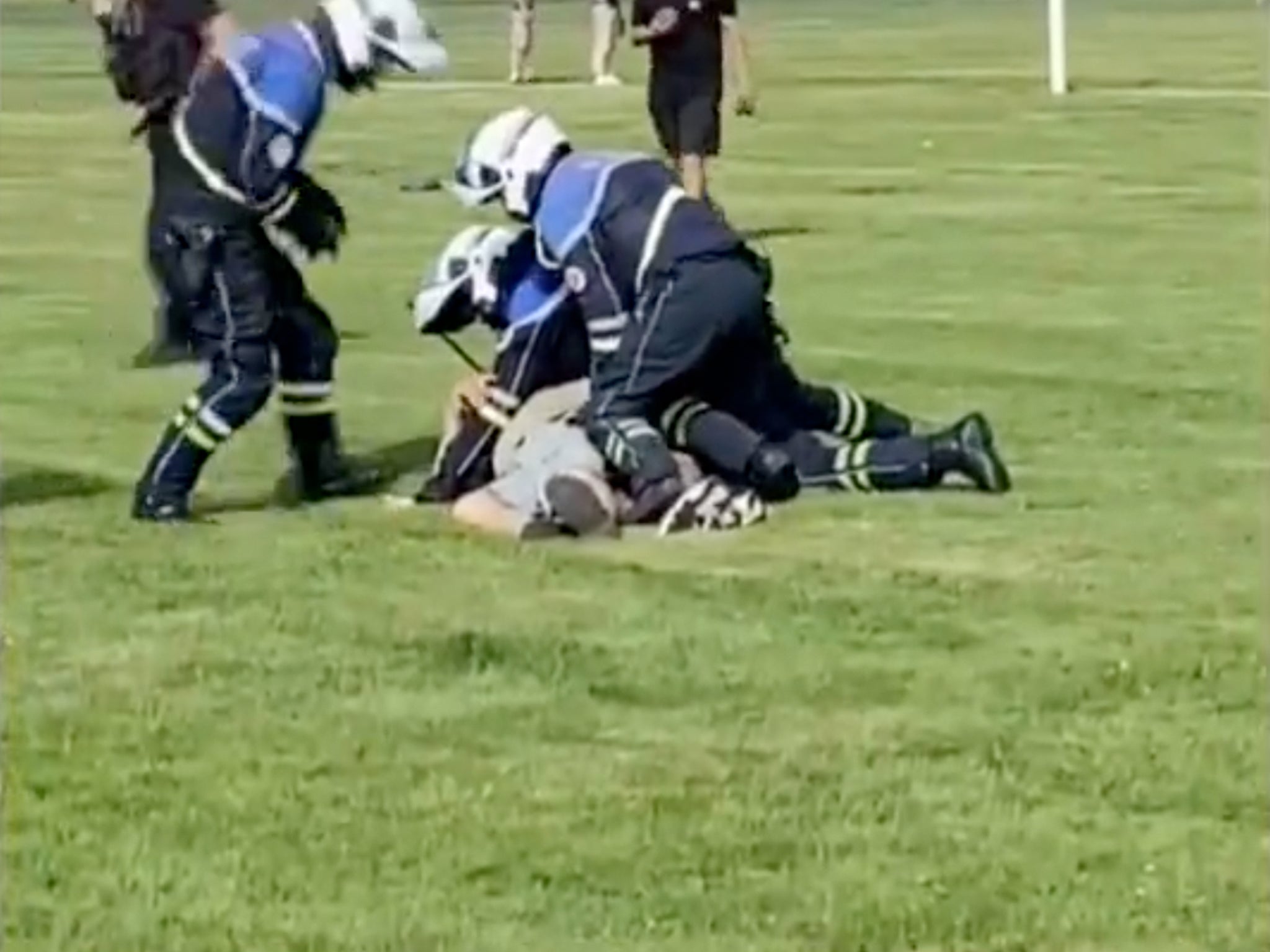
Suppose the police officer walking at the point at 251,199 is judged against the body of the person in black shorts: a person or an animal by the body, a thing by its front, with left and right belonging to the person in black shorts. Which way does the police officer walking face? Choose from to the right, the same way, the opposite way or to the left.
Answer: to the left

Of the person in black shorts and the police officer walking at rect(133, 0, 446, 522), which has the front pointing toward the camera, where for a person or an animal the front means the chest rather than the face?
the person in black shorts

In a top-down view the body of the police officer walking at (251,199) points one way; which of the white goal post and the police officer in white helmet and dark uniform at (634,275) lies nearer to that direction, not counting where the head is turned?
the police officer in white helmet and dark uniform

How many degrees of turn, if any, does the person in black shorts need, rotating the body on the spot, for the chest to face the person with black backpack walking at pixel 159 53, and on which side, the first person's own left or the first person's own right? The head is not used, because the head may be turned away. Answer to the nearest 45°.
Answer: approximately 45° to the first person's own right

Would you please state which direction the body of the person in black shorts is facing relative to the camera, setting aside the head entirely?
toward the camera

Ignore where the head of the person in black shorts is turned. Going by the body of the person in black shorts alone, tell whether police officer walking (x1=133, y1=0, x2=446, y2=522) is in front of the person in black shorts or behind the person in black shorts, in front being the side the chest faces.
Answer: in front

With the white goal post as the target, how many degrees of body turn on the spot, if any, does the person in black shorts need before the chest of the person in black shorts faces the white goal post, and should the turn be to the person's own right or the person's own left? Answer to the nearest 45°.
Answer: approximately 180°

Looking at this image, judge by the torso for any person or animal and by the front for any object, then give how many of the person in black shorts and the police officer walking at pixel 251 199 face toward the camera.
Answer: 1

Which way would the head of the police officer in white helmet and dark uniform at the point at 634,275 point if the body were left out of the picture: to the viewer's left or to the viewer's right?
to the viewer's left

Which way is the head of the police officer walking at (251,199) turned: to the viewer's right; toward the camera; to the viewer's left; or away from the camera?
to the viewer's right

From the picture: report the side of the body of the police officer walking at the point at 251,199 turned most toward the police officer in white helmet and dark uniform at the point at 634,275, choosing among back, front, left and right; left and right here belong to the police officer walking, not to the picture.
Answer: front

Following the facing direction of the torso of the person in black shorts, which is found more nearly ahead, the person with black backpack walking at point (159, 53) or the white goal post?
the person with black backpack walking

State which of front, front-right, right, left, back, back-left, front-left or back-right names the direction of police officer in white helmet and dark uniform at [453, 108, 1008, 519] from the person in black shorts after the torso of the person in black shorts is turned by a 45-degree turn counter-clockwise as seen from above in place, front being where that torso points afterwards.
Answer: front-right

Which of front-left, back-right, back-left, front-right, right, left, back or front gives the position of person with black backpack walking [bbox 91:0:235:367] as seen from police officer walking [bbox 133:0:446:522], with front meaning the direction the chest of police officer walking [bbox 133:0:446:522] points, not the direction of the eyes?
left

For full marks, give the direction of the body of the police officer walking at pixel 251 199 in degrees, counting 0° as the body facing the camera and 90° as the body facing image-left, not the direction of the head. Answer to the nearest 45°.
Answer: approximately 270°
